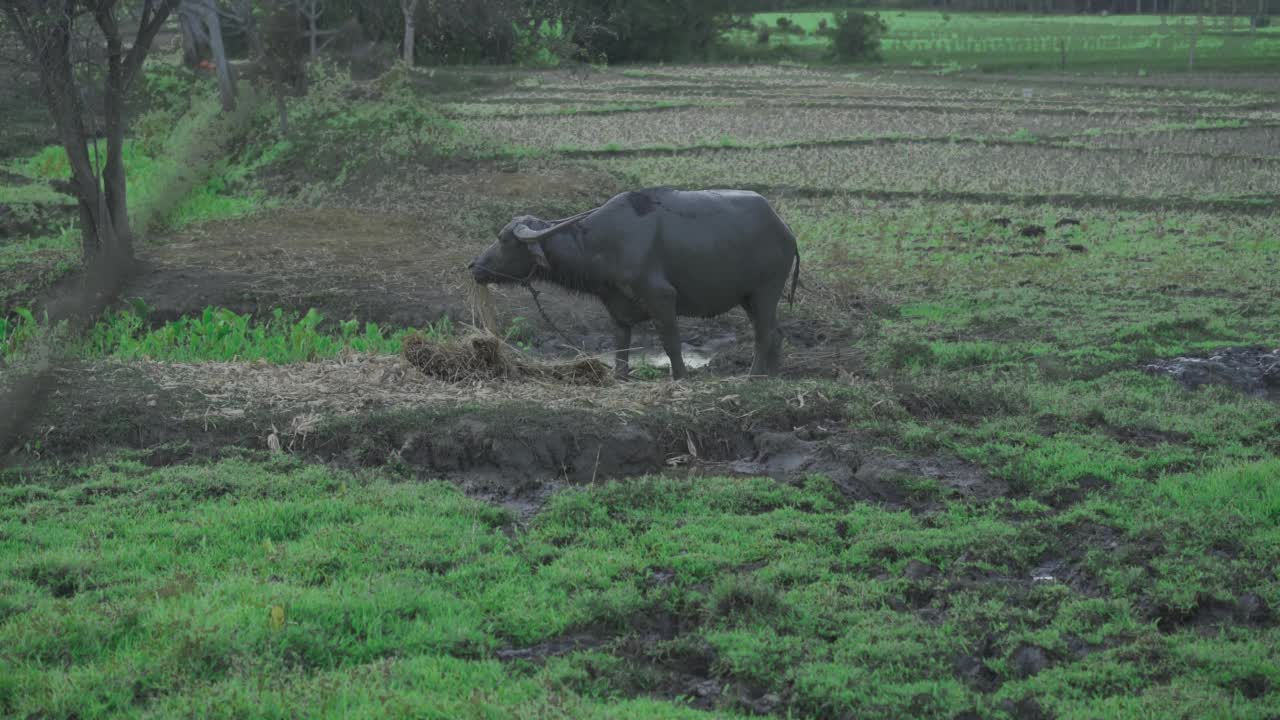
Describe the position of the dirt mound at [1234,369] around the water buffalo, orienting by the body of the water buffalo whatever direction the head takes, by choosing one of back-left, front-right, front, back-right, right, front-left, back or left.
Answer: back

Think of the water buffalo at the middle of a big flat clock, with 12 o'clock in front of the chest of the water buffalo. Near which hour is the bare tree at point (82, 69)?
The bare tree is roughly at 1 o'clock from the water buffalo.

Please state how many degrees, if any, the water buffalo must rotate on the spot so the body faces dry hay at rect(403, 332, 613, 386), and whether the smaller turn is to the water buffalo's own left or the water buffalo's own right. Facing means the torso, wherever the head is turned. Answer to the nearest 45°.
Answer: approximately 45° to the water buffalo's own left

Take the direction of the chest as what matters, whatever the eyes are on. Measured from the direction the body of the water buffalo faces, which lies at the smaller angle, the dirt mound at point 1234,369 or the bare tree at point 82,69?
the bare tree

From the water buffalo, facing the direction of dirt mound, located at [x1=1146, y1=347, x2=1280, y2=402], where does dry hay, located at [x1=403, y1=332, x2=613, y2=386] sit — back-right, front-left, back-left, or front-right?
back-right

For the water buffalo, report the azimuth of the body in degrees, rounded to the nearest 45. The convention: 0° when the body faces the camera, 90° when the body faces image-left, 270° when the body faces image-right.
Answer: approximately 90°

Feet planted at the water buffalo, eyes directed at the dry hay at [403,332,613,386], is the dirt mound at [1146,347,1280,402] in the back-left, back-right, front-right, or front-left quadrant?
back-left
